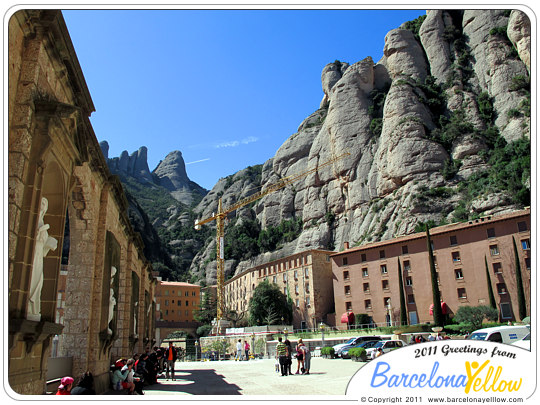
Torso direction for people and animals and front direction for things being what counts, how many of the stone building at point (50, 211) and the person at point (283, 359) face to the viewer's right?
1

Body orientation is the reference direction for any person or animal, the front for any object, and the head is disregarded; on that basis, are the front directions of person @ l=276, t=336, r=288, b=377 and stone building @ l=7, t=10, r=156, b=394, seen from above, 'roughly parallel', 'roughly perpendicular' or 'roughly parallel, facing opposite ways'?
roughly perpendicular

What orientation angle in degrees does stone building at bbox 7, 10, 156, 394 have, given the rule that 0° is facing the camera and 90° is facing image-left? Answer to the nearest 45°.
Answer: approximately 270°
